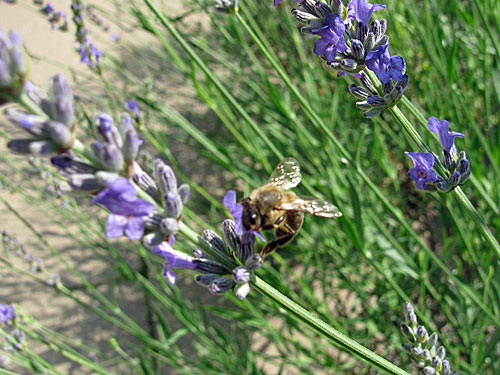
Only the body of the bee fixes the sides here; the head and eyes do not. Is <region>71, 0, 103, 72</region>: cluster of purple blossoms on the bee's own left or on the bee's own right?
on the bee's own right

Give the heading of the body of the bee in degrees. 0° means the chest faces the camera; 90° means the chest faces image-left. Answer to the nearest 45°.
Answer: approximately 90°
